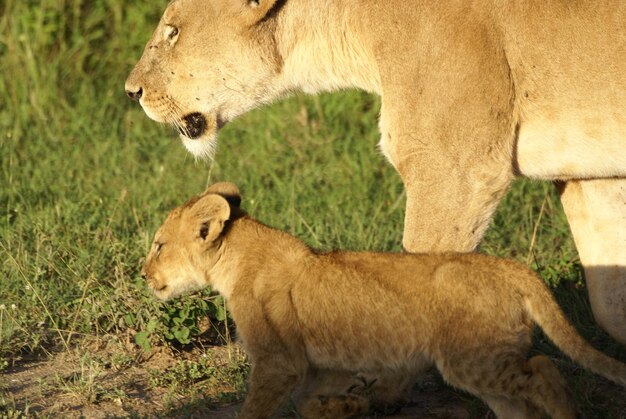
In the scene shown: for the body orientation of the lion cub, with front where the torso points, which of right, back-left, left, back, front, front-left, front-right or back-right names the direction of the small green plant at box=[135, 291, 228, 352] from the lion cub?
front-right

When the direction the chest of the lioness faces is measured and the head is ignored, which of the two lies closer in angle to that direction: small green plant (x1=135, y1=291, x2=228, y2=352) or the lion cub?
the small green plant

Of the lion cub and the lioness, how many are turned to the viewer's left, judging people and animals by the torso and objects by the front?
2

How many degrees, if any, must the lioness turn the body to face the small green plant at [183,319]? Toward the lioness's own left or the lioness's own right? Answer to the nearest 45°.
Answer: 0° — it already faces it

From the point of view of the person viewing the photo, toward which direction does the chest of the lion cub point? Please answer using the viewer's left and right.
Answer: facing to the left of the viewer

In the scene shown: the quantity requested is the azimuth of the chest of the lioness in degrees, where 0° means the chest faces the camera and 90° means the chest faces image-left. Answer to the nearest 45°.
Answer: approximately 90°

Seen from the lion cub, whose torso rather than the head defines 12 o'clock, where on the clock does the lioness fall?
The lioness is roughly at 4 o'clock from the lion cub.

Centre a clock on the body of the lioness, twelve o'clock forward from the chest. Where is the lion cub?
The lion cub is roughly at 10 o'clock from the lioness.
